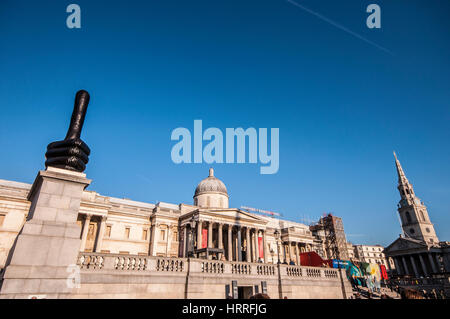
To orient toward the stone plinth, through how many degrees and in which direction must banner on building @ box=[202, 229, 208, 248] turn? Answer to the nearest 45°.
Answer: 0° — it already faces it

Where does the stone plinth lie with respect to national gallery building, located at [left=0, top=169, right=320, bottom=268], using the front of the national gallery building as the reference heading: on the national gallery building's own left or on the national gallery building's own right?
on the national gallery building's own right

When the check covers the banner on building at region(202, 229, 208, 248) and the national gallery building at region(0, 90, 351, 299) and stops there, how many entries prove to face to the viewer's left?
0

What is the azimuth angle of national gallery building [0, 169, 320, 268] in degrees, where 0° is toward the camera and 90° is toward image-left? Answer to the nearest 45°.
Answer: approximately 315°

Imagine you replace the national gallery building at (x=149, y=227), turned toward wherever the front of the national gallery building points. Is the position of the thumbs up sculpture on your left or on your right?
on your right

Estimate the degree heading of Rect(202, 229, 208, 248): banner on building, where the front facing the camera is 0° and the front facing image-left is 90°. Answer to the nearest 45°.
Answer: approximately 0°

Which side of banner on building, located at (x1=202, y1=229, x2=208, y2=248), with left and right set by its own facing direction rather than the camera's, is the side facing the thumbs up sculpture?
front
